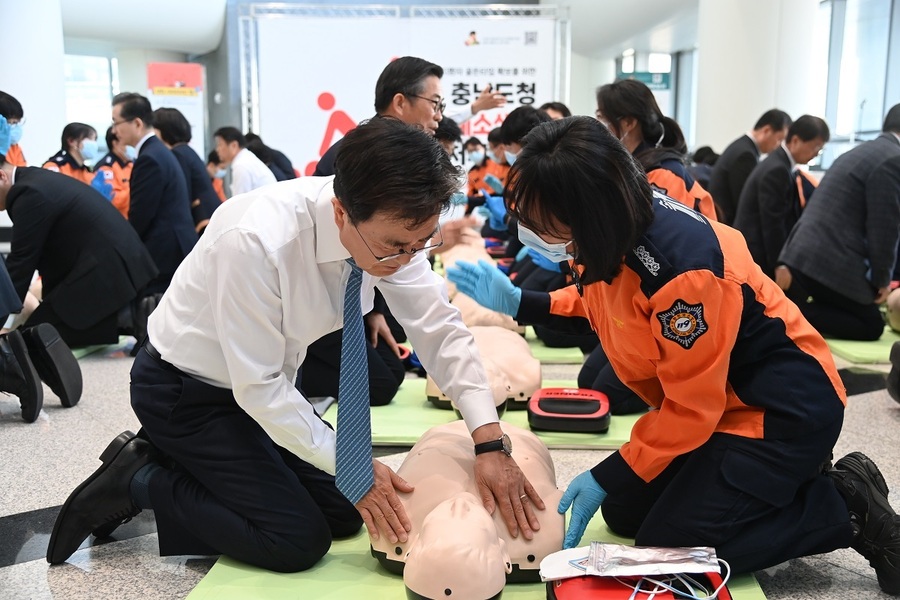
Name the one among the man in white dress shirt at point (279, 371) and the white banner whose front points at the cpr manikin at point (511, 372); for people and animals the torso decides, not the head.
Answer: the white banner

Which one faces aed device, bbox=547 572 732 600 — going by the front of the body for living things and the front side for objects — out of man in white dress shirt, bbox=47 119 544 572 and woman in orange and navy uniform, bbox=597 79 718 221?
the man in white dress shirt

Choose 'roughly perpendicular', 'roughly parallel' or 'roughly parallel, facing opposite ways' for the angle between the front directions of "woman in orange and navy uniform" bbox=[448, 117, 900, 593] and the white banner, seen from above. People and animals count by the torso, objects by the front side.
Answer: roughly perpendicular

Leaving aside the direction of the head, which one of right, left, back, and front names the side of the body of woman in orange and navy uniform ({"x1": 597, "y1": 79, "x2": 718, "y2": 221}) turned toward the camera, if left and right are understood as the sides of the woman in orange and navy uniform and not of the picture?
left

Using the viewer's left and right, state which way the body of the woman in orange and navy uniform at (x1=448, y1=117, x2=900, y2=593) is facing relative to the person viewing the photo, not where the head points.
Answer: facing to the left of the viewer

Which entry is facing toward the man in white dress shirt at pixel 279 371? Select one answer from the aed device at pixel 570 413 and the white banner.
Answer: the white banner

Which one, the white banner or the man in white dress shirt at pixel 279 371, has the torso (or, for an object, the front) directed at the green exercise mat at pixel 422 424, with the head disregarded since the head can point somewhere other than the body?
the white banner
